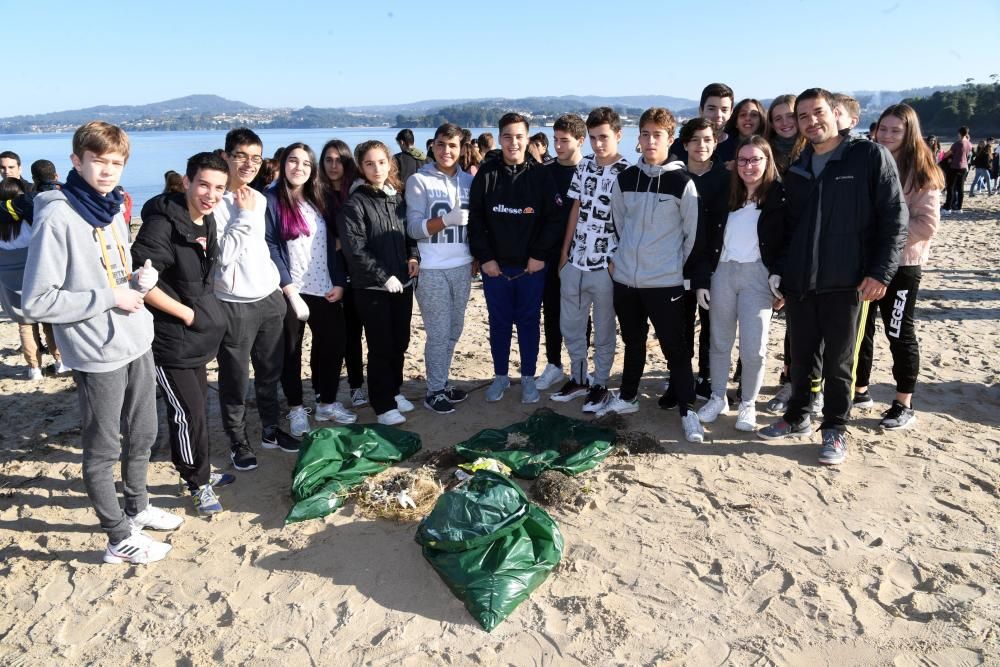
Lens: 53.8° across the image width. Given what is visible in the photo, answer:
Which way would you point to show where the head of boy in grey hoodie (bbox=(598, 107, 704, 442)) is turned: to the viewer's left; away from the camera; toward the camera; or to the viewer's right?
toward the camera

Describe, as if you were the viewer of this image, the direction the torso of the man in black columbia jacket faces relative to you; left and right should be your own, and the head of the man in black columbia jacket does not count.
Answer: facing the viewer and to the left of the viewer

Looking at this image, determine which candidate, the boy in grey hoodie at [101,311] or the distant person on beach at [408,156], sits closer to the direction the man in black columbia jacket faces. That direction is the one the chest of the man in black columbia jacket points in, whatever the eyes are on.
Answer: the boy in grey hoodie

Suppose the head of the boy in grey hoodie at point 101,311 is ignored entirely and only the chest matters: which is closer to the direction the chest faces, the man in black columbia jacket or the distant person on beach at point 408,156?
the man in black columbia jacket

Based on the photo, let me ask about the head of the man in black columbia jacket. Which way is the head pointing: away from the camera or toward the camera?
toward the camera

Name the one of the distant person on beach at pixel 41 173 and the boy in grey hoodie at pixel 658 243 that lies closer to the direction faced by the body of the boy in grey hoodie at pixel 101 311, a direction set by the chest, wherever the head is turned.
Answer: the boy in grey hoodie

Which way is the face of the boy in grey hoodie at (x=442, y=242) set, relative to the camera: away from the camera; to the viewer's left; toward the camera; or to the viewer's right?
toward the camera

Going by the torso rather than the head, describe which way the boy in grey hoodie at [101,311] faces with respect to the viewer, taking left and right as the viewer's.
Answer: facing the viewer and to the right of the viewer

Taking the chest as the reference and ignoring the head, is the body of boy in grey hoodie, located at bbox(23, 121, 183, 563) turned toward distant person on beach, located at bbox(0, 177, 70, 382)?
no

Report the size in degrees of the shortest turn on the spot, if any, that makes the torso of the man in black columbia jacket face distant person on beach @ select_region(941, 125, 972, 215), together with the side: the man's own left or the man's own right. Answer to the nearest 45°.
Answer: approximately 135° to the man's own right

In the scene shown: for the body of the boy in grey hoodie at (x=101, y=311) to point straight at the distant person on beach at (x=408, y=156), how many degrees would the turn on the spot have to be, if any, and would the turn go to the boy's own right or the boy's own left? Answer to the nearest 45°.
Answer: approximately 90° to the boy's own left

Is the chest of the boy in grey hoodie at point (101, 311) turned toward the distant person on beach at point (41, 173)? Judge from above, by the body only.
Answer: no

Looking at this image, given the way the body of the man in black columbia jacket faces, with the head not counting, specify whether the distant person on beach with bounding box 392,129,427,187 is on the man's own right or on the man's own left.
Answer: on the man's own right

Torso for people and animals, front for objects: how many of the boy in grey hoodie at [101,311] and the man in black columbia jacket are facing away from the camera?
0

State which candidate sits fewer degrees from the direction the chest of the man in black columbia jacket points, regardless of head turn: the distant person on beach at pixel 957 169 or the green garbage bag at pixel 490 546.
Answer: the green garbage bag

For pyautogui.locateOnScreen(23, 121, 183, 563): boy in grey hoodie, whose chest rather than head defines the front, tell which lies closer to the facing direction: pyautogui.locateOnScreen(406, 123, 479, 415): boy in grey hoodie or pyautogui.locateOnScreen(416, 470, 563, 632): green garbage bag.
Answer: the green garbage bag
